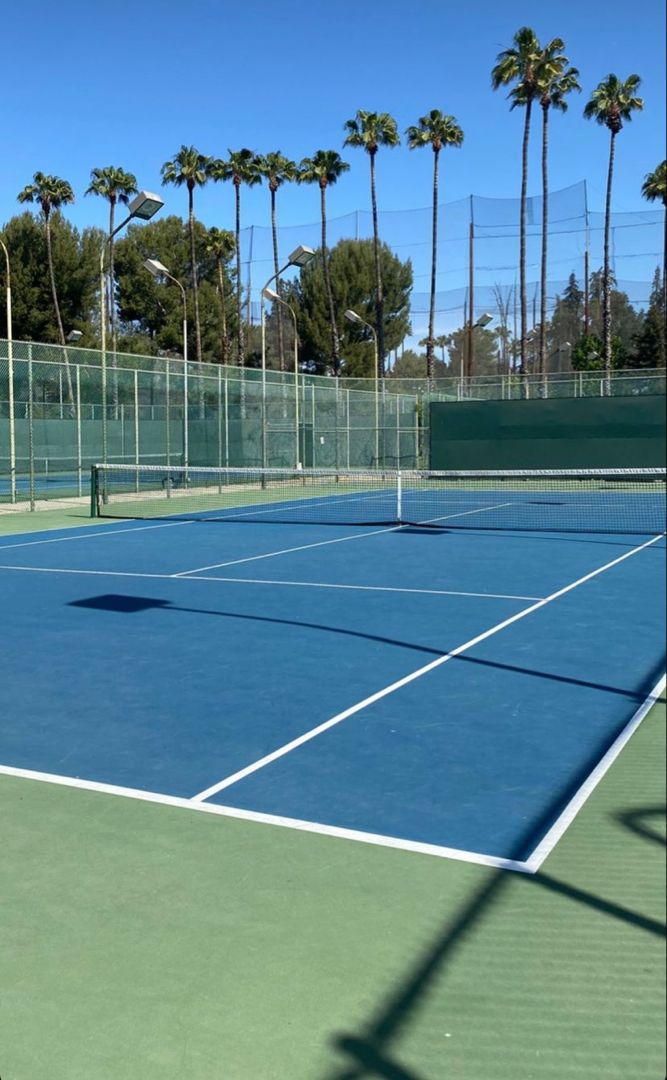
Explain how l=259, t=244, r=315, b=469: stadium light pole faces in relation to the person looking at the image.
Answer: facing to the right of the viewer

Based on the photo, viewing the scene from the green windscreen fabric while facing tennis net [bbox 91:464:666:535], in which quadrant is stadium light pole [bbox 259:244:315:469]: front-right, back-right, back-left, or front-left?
front-right

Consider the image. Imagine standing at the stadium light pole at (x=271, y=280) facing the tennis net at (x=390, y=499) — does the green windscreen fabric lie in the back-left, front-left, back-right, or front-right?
front-left

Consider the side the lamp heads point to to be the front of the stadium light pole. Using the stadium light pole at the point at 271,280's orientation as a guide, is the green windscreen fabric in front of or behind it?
in front
